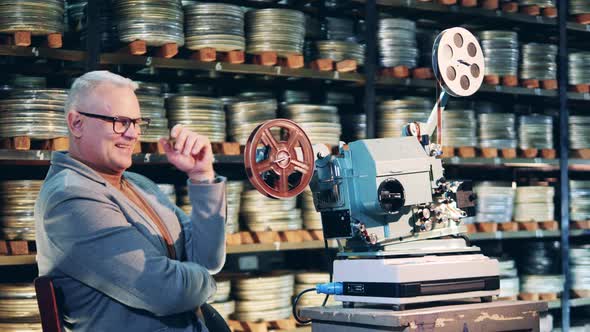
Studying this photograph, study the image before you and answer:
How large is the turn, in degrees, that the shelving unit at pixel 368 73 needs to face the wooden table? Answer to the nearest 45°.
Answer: approximately 45° to its left
